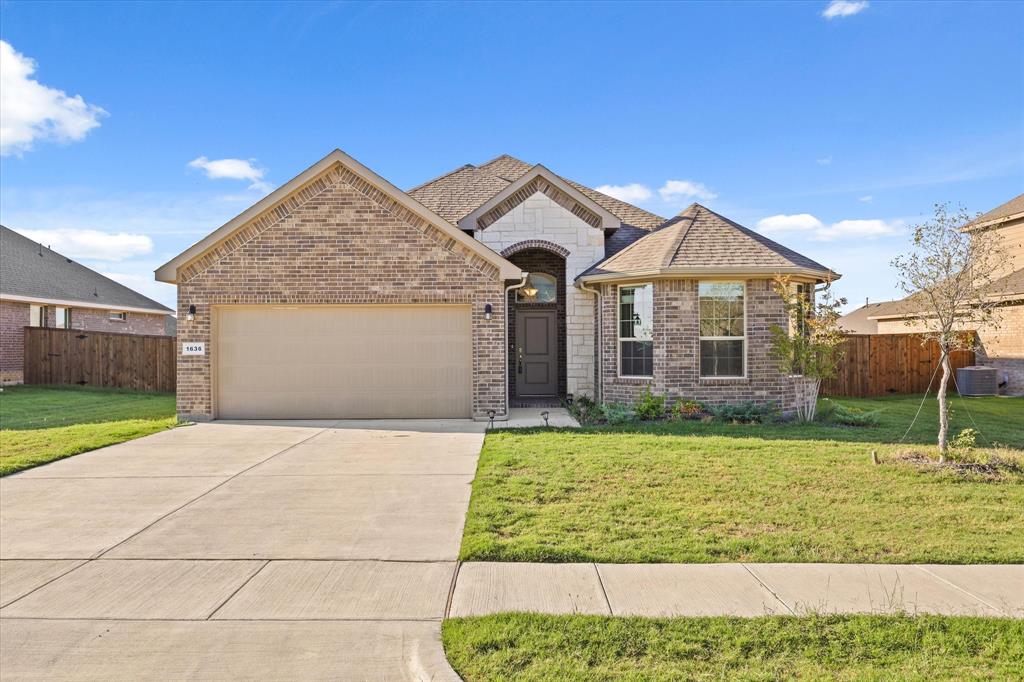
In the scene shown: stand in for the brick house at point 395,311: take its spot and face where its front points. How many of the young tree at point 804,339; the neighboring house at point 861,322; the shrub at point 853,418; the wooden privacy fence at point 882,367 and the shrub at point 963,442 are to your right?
0

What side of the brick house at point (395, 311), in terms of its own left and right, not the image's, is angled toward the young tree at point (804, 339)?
left

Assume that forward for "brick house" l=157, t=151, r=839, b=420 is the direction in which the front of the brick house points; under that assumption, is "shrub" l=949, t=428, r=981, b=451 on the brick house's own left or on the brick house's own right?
on the brick house's own left

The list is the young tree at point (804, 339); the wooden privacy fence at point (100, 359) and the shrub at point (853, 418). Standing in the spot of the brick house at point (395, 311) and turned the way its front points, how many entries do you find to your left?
2

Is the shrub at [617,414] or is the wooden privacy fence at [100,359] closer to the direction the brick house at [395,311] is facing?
the shrub

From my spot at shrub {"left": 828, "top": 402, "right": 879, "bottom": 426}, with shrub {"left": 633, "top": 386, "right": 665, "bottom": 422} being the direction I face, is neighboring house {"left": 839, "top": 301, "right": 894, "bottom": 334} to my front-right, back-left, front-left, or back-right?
back-right

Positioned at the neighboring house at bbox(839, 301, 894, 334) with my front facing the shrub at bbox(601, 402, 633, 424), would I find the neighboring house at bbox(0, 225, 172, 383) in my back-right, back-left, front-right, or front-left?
front-right

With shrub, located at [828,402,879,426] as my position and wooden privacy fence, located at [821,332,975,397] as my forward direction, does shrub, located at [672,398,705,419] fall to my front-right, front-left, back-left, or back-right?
back-left

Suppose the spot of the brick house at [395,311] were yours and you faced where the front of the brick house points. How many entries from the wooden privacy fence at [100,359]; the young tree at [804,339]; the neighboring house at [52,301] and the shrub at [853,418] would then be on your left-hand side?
2

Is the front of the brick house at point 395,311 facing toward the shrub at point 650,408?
no

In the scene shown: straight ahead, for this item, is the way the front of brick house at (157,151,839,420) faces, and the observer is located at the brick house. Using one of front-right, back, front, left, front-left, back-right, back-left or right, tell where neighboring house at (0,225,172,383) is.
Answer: back-right

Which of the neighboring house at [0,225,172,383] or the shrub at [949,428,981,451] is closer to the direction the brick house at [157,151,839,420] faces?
the shrub

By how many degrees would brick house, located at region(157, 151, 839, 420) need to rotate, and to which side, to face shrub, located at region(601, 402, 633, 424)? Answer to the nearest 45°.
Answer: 0° — it already faces it

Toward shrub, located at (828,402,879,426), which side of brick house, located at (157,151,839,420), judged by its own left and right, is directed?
left

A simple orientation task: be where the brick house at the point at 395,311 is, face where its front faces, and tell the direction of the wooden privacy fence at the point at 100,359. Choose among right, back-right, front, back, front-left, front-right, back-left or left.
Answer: back-right

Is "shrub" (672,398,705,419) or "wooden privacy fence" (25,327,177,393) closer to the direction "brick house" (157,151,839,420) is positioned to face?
the shrub

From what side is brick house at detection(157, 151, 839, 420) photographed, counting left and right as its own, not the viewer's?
front

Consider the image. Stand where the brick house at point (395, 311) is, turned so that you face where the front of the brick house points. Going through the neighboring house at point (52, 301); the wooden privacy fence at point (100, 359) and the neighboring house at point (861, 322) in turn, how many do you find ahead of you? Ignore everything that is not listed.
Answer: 0

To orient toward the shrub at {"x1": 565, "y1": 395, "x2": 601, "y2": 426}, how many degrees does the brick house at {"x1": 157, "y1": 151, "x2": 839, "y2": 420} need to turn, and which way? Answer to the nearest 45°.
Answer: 0° — it already faces it

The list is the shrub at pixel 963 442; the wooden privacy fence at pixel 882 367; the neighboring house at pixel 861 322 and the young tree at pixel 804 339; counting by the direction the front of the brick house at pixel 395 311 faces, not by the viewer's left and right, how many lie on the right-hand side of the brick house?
0
